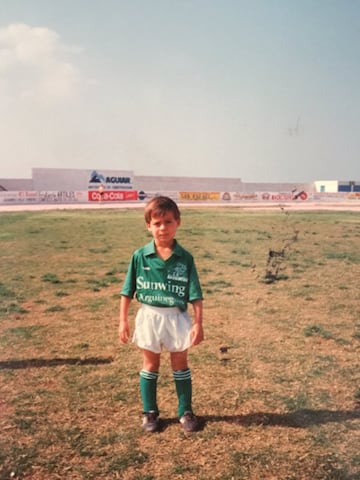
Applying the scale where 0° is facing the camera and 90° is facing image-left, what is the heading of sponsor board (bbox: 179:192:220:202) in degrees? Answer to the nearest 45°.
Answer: approximately 0°

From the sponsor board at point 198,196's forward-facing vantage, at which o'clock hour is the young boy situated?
The young boy is roughly at 12 o'clock from the sponsor board.

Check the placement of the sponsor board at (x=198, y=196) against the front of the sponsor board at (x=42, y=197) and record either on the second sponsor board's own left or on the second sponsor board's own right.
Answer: on the second sponsor board's own left

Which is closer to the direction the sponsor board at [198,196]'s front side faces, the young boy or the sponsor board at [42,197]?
the young boy

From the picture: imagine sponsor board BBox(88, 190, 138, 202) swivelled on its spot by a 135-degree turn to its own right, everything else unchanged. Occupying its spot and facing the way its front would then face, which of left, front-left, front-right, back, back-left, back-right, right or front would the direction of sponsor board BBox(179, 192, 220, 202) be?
back-right

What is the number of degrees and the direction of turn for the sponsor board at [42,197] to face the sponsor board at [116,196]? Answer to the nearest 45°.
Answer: approximately 135° to its left

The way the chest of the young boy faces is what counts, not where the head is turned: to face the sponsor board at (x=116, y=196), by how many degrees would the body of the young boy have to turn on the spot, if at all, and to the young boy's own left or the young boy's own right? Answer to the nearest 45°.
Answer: approximately 180°

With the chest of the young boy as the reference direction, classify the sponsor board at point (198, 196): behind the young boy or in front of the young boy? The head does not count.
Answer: behind

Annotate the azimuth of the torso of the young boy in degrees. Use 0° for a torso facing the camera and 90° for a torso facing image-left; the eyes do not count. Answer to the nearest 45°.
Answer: approximately 0°
